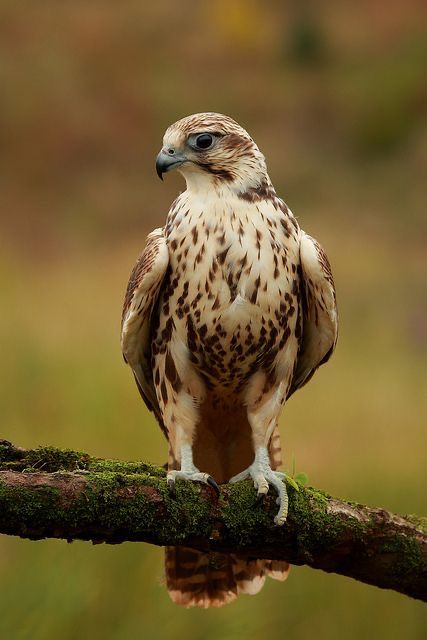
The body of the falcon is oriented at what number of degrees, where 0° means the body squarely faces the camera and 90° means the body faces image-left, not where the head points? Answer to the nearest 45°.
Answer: approximately 0°
